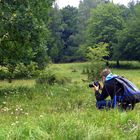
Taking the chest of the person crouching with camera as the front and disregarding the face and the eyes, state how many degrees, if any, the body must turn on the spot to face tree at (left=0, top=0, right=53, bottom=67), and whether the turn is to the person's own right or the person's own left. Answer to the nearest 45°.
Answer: approximately 45° to the person's own right

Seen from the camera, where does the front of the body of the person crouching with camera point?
to the viewer's left
